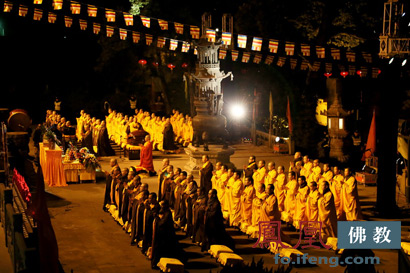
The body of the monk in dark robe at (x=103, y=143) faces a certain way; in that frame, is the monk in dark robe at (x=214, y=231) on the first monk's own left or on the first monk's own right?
on the first monk's own left

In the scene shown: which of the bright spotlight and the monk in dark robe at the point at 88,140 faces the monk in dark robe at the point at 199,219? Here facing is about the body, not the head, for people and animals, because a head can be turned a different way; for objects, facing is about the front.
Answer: the bright spotlight

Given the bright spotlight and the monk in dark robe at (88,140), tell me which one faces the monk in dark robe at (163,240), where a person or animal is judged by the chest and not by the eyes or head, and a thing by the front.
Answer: the bright spotlight

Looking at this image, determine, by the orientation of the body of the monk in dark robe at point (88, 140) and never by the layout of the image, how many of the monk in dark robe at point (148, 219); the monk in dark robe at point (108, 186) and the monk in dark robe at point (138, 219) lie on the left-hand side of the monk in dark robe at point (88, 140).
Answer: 3

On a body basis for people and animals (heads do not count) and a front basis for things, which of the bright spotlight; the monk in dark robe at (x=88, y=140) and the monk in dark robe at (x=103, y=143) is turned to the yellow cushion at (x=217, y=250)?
the bright spotlight
